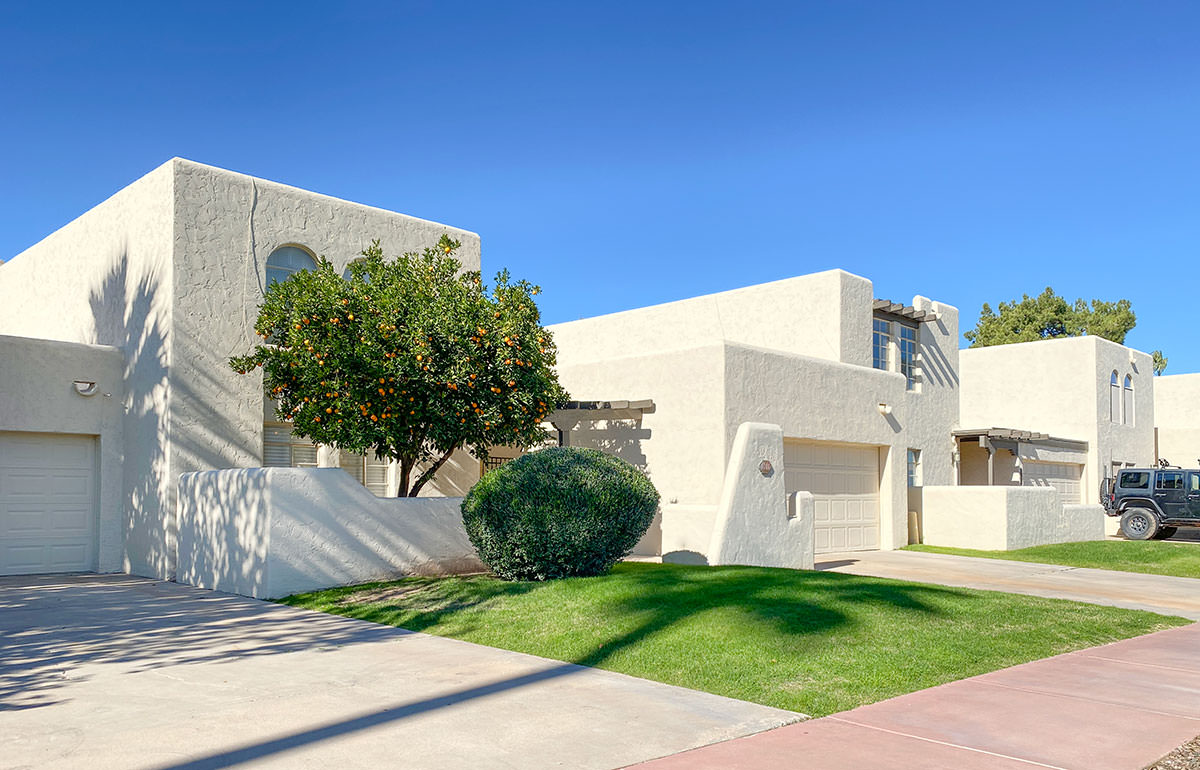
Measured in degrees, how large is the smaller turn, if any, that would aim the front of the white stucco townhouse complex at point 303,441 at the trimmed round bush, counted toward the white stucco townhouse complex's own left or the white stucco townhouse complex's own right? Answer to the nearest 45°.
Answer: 0° — it already faces it

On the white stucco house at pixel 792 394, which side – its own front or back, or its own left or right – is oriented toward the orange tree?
right

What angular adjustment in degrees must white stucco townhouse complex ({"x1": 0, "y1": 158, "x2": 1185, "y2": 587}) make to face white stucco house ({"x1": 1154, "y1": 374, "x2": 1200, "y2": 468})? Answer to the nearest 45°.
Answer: approximately 90° to its left

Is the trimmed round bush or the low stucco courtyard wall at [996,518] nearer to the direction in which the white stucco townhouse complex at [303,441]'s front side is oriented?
the trimmed round bush

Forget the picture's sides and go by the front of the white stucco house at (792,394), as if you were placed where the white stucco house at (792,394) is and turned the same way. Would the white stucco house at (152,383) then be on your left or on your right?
on your right

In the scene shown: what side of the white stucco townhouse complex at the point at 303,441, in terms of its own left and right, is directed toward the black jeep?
left

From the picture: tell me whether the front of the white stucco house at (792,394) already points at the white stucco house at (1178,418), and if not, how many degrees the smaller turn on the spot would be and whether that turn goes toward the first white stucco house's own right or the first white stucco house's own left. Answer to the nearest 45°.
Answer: approximately 90° to the first white stucco house's own left

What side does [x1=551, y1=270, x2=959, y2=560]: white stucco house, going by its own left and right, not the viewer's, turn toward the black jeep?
left

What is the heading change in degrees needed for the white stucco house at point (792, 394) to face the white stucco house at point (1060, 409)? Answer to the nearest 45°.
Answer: approximately 90° to its left

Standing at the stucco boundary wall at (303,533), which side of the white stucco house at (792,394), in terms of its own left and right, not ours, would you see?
right

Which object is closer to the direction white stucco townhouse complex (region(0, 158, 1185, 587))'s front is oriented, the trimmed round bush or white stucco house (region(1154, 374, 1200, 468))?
the trimmed round bush

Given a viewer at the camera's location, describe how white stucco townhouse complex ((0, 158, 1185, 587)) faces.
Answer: facing the viewer and to the right of the viewer
